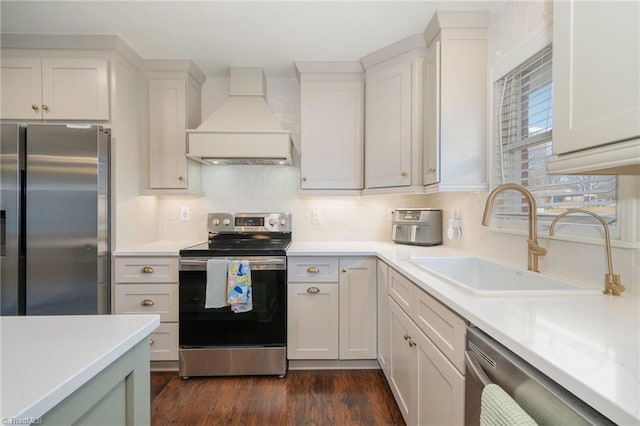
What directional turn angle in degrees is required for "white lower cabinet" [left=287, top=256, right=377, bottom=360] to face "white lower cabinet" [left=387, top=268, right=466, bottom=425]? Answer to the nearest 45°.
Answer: approximately 45° to its left

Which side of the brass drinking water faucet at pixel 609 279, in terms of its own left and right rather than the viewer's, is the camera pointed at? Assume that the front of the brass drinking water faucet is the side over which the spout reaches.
left

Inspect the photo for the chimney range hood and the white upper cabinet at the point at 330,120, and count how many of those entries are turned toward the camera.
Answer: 2

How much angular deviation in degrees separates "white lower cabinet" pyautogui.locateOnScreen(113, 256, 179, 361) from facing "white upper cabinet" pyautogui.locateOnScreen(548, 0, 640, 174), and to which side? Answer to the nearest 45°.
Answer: approximately 45° to its left

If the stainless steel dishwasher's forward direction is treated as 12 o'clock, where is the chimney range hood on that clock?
The chimney range hood is roughly at 2 o'clock from the stainless steel dishwasher.
